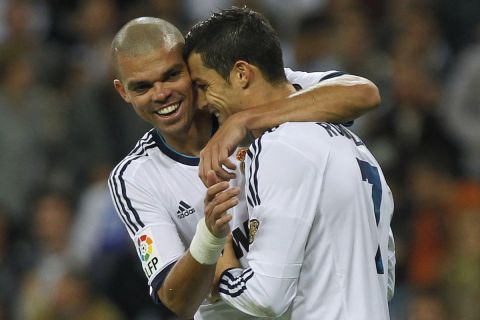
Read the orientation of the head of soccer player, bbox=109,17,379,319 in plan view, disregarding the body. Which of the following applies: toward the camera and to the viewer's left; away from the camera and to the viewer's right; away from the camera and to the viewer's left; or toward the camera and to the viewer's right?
toward the camera and to the viewer's right

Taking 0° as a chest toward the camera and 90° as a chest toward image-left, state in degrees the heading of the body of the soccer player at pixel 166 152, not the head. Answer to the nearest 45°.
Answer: approximately 315°

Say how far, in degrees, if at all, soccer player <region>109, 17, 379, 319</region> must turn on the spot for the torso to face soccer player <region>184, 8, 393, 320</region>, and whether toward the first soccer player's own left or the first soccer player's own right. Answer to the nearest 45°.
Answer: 0° — they already face them
